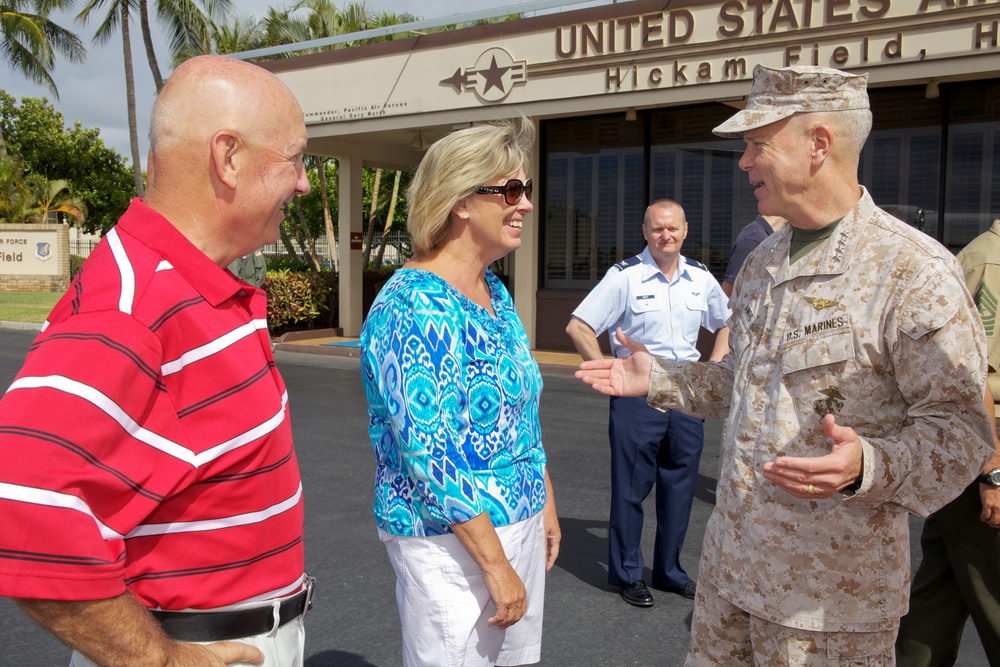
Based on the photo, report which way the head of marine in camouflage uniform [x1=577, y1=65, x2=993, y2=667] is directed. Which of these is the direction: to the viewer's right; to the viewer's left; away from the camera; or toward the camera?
to the viewer's left

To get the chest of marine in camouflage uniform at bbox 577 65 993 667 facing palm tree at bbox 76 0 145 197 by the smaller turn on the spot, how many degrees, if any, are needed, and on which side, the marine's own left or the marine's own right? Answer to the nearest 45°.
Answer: approximately 90° to the marine's own right

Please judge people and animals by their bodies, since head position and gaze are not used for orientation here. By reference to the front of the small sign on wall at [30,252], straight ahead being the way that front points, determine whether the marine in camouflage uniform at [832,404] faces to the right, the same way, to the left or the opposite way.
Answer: to the right
